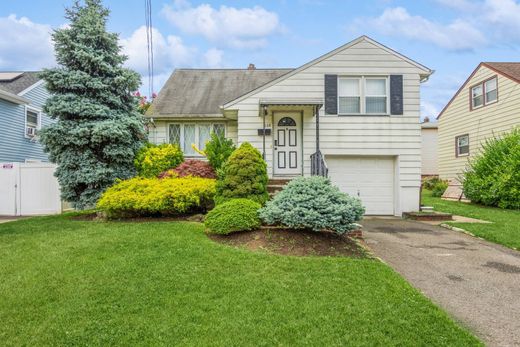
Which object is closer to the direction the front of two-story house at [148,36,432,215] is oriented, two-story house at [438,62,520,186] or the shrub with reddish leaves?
the shrub with reddish leaves

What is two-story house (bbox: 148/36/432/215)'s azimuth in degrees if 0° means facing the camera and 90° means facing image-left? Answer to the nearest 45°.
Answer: approximately 0°

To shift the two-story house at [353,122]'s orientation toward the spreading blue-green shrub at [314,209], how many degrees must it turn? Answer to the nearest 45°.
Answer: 0° — it already faces it

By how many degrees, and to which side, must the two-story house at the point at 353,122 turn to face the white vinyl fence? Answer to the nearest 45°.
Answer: approximately 90° to its right

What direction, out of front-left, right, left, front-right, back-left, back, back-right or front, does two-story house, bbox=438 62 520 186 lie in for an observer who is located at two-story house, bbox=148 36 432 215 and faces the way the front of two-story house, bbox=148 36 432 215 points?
back-left

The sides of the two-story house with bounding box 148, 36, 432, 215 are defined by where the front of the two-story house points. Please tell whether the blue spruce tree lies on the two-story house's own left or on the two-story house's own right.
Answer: on the two-story house's own right

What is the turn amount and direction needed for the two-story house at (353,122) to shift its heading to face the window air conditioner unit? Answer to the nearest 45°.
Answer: approximately 90° to its right

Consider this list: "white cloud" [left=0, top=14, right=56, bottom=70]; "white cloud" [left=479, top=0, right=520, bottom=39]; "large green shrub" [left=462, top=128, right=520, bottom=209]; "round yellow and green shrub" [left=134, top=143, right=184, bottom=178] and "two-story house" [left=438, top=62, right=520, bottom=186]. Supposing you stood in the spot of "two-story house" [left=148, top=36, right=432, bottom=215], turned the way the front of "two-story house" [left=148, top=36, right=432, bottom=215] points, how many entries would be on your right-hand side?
2

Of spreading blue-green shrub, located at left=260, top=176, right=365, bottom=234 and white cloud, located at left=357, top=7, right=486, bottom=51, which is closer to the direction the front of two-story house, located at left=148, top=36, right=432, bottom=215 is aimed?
the spreading blue-green shrub

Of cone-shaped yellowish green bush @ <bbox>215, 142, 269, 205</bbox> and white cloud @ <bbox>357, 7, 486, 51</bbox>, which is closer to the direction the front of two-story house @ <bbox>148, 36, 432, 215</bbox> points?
the cone-shaped yellowish green bush

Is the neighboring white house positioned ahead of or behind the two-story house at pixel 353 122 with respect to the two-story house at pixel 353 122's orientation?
behind

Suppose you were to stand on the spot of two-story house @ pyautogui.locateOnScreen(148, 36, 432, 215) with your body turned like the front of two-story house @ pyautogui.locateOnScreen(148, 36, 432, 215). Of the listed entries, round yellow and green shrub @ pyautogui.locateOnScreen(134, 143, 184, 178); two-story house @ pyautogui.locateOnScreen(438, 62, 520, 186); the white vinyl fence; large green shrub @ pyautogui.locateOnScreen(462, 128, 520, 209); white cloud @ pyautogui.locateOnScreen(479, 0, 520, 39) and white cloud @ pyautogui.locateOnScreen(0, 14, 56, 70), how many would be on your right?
3

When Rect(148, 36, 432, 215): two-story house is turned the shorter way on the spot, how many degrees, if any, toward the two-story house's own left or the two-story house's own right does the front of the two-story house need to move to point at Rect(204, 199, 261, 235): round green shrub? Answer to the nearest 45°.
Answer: approximately 45° to the two-story house's own right

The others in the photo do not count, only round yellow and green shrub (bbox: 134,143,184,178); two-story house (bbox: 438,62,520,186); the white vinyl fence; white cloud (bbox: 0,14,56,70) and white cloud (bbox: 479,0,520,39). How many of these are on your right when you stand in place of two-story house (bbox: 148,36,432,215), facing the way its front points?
3
